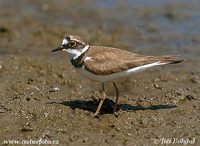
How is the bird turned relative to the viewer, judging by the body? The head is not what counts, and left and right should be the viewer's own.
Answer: facing to the left of the viewer
